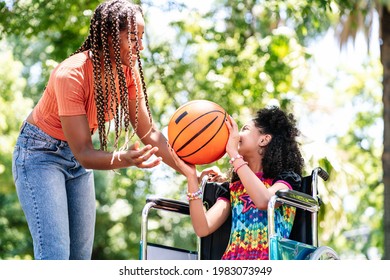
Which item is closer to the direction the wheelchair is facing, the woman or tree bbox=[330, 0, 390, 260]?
the woman

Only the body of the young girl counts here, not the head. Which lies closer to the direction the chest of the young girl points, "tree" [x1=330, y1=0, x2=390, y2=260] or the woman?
the woman

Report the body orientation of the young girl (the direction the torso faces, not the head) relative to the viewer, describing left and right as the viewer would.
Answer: facing the viewer and to the left of the viewer

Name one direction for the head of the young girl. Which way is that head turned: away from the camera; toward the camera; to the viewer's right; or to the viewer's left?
to the viewer's left

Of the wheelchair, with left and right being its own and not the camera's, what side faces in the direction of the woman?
front

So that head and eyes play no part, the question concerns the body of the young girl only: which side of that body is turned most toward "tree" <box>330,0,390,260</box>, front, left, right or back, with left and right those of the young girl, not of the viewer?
back
